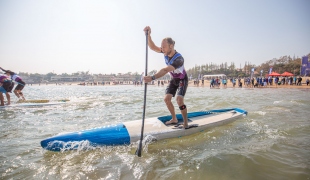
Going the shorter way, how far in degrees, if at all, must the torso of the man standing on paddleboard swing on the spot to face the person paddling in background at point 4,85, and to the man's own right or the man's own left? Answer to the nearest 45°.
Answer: approximately 90° to the man's own right

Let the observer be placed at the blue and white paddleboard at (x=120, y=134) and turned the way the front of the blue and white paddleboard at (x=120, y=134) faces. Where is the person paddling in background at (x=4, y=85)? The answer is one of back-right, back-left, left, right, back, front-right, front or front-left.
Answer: right

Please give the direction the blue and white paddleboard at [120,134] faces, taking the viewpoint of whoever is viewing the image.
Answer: facing the viewer and to the left of the viewer
